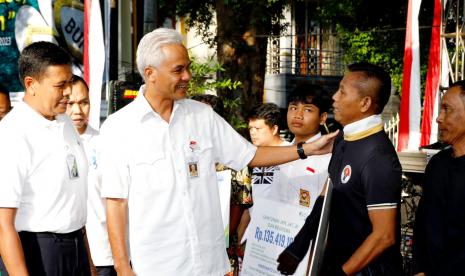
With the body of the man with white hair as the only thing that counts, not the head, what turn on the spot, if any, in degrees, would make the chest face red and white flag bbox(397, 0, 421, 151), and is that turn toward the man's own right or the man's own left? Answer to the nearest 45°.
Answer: approximately 90° to the man's own left

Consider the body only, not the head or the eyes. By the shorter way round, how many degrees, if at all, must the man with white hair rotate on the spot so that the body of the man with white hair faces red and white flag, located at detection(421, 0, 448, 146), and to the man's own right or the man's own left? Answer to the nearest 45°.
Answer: approximately 90° to the man's own left

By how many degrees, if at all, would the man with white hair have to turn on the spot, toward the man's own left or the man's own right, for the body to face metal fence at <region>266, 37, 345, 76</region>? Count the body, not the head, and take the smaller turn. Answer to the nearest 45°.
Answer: approximately 135° to the man's own left

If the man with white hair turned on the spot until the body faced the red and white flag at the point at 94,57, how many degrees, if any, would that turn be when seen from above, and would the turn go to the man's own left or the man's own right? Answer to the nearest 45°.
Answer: approximately 135° to the man's own left

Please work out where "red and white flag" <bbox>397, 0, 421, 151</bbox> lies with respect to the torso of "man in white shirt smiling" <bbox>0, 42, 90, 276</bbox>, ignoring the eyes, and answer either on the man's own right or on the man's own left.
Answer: on the man's own left

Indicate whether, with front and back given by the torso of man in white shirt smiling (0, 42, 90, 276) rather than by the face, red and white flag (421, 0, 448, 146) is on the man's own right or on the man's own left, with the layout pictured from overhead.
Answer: on the man's own left

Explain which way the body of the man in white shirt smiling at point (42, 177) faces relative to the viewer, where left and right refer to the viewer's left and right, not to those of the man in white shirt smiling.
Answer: facing the viewer and to the right of the viewer

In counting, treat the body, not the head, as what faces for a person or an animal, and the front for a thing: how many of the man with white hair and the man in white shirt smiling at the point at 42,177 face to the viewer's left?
0

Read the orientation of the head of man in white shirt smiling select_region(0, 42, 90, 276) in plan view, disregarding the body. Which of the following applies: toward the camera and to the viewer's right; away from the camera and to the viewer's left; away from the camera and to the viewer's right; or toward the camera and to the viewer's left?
toward the camera and to the viewer's right

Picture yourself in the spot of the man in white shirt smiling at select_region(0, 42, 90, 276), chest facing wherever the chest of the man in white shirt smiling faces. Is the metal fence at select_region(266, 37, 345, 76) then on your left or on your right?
on your left

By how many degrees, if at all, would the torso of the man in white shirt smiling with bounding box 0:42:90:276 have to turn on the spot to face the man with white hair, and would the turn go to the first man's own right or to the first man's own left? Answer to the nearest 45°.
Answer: approximately 45° to the first man's own left
